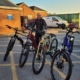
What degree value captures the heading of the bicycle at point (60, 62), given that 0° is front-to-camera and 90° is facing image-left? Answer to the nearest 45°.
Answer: approximately 45°
